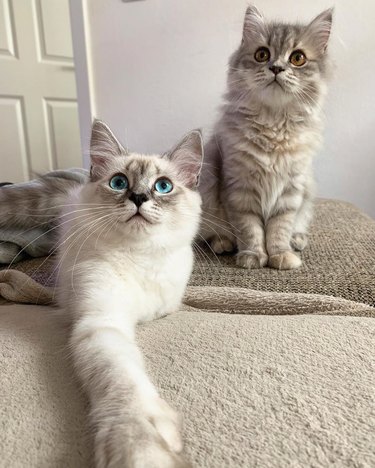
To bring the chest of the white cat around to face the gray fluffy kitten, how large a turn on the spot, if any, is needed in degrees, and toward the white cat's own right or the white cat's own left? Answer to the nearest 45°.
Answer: approximately 135° to the white cat's own left

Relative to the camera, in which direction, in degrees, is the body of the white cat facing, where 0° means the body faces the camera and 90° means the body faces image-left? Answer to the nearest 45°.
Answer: approximately 0°

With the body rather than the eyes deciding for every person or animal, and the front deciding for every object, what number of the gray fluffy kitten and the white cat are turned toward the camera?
2
